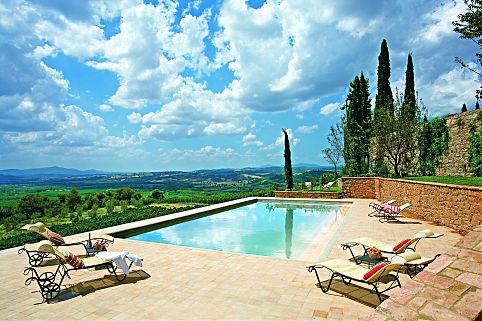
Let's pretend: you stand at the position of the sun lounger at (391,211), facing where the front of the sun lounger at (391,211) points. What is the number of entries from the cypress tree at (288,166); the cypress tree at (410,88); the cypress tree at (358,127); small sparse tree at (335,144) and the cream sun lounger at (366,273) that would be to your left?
1

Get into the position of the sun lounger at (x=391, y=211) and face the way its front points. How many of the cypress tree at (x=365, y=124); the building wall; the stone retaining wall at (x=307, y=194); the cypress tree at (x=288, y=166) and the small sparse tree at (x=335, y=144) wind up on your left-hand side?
0

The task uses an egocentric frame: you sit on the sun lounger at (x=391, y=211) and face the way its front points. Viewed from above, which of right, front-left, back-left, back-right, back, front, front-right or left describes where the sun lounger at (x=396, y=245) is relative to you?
left

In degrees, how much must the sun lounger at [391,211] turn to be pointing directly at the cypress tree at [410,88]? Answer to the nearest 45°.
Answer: approximately 90° to its right

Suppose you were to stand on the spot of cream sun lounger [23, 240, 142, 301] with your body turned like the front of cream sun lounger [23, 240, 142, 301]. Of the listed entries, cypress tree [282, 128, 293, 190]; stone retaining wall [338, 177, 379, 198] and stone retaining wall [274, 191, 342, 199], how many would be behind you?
0

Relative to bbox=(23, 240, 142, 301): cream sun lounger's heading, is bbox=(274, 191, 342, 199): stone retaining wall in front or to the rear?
in front

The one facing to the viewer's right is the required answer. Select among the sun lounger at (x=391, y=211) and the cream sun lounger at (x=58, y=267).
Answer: the cream sun lounger

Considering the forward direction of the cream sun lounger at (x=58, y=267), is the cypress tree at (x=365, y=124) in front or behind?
in front

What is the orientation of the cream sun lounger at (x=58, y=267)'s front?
to the viewer's right

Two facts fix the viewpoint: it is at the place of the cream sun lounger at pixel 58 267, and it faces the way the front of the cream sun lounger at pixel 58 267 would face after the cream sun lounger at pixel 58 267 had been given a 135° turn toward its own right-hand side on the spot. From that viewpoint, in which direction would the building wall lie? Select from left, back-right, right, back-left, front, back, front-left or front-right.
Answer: back-left

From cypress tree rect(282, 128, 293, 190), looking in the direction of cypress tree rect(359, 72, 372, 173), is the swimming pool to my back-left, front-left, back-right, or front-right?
back-right

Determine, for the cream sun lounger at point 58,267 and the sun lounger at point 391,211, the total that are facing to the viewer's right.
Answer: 1

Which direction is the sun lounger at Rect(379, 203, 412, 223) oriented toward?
to the viewer's left

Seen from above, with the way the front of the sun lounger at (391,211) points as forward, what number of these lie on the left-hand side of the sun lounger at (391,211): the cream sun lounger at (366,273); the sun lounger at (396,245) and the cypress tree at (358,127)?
2

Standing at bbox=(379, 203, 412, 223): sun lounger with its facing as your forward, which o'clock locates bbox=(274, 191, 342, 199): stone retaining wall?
The stone retaining wall is roughly at 2 o'clock from the sun lounger.

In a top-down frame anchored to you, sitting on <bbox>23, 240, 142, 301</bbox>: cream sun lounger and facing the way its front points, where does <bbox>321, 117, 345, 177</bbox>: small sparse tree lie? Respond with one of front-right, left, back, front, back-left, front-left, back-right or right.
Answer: front-left

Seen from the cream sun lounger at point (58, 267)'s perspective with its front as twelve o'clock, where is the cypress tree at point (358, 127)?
The cypress tree is roughly at 11 o'clock from the cream sun lounger.

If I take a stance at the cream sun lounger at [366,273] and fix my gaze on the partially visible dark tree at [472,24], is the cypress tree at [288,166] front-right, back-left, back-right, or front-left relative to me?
front-left

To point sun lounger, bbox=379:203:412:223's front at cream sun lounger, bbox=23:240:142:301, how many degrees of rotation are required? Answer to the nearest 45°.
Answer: approximately 45° to its left
